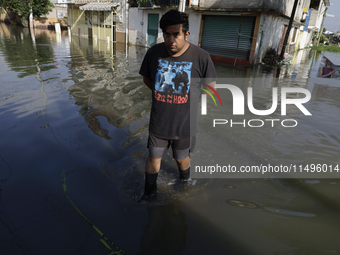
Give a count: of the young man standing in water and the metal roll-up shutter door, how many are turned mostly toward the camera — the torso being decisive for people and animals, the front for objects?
2

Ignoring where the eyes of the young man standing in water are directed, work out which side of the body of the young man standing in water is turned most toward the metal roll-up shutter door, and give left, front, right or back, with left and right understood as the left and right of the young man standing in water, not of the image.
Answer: back

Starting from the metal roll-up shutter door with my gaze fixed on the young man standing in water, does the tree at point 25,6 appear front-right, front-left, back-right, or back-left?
back-right

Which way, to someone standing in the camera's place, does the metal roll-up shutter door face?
facing the viewer

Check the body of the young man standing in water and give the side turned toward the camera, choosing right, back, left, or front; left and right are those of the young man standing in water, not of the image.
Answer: front

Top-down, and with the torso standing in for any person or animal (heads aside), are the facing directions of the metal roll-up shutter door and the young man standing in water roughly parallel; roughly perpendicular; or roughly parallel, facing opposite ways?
roughly parallel

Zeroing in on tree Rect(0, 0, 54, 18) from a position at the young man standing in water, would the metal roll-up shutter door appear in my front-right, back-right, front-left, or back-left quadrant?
front-right

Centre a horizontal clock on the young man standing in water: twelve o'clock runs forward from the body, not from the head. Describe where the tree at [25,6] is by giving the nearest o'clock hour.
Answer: The tree is roughly at 5 o'clock from the young man standing in water.

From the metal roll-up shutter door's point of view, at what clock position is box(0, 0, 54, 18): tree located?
The tree is roughly at 4 o'clock from the metal roll-up shutter door.

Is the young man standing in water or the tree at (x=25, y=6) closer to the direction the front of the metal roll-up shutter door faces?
the young man standing in water

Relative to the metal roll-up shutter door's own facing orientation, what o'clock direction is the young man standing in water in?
The young man standing in water is roughly at 12 o'clock from the metal roll-up shutter door.
